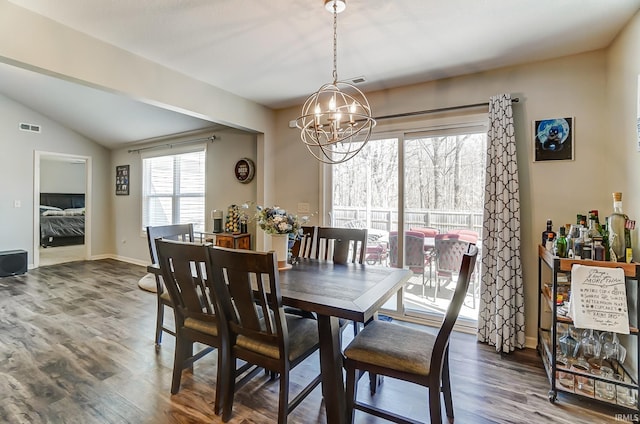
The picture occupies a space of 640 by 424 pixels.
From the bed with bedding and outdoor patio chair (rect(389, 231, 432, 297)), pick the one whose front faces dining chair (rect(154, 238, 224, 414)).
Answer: the bed with bedding

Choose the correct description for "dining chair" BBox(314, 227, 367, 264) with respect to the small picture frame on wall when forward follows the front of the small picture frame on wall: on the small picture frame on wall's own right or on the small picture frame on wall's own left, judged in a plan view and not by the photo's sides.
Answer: on the small picture frame on wall's own left

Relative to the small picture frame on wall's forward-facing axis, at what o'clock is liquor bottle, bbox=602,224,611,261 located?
The liquor bottle is roughly at 10 o'clock from the small picture frame on wall.

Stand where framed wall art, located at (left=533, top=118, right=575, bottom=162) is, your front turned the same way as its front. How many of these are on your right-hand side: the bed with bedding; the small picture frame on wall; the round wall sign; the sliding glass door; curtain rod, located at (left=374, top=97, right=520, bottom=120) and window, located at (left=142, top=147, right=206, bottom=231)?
6

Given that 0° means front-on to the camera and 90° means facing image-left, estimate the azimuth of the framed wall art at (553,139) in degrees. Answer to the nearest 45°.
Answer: approximately 0°

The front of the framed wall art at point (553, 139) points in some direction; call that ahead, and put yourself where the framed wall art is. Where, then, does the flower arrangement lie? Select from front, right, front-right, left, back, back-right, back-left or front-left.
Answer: front-right

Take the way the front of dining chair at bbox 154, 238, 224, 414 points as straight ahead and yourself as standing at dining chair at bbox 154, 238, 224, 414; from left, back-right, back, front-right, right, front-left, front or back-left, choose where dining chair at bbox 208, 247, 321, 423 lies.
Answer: right

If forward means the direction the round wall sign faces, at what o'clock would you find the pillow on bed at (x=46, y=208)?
The pillow on bed is roughly at 3 o'clock from the round wall sign.

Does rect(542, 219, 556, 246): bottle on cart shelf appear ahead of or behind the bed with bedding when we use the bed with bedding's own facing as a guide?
ahead

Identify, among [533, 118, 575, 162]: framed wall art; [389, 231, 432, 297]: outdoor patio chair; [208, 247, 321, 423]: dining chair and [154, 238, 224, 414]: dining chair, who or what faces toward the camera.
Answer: the framed wall art

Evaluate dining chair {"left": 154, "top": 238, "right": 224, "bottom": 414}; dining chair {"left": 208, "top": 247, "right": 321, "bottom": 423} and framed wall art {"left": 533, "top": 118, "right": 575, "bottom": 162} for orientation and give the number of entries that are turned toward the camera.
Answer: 1

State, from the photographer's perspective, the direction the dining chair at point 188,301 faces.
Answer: facing away from the viewer and to the right of the viewer

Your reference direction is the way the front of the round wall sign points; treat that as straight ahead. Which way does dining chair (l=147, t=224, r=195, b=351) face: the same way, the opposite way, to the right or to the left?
to the left

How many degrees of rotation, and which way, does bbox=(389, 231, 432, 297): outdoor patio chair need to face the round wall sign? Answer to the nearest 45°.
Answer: approximately 135° to its left

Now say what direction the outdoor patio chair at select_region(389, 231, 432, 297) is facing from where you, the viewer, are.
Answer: facing away from the viewer and to the right of the viewer

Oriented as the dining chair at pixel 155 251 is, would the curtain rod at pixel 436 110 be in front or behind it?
in front

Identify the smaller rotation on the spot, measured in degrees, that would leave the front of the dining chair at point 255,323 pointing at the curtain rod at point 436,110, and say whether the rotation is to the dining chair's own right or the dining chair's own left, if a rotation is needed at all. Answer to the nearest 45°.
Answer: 0° — it already faces it

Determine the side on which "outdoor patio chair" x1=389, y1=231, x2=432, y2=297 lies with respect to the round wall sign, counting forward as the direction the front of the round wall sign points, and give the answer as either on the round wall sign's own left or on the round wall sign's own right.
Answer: on the round wall sign's own left

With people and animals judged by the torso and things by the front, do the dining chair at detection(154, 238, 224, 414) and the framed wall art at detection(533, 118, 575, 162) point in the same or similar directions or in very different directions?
very different directions

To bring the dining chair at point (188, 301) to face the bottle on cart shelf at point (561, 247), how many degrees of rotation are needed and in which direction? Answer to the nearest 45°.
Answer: approximately 45° to its right
